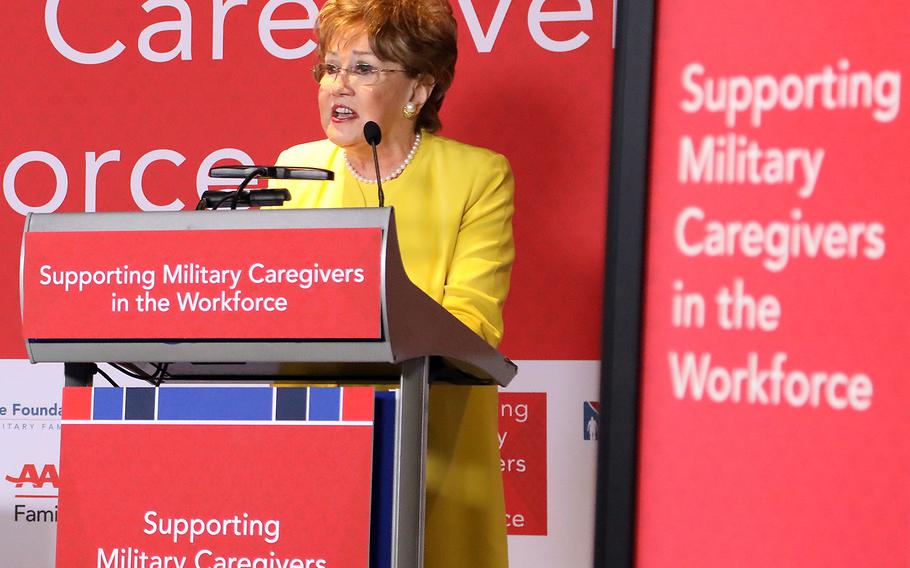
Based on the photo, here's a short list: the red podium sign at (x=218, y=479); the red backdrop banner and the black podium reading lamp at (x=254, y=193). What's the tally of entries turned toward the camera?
2

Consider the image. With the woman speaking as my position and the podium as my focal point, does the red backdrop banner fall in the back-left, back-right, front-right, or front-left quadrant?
back-right

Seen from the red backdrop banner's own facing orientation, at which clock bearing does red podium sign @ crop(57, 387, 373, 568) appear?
The red podium sign is roughly at 12 o'clock from the red backdrop banner.

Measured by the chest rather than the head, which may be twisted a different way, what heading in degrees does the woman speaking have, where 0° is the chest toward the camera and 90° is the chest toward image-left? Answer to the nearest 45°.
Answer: approximately 45°
